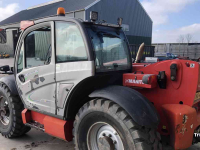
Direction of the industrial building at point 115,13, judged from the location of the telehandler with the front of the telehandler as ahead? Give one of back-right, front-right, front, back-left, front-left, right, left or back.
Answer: front-right

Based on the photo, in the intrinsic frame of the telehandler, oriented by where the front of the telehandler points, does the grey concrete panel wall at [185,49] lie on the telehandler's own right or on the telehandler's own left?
on the telehandler's own right

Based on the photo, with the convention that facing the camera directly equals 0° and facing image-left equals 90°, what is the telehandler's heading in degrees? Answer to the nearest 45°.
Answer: approximately 135°
